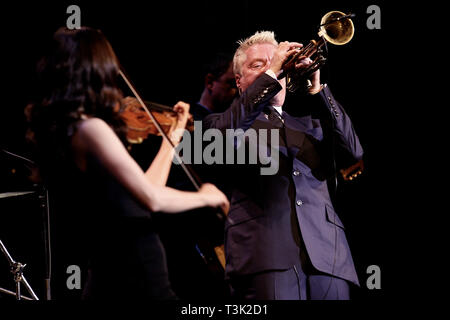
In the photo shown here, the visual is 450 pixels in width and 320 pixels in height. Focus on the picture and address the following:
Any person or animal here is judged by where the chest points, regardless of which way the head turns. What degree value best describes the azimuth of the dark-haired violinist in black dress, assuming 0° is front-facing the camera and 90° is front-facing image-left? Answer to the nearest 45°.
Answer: approximately 225°
